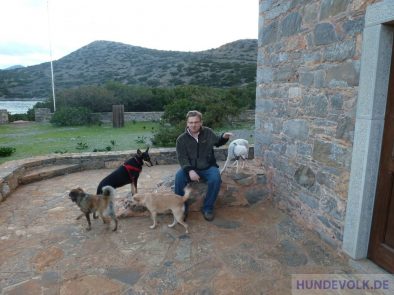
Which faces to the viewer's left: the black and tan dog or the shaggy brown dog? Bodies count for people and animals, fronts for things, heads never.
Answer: the shaggy brown dog

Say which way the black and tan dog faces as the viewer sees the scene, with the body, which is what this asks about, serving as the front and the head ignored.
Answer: to the viewer's right

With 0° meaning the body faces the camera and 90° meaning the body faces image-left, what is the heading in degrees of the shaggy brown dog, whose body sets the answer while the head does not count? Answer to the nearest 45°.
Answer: approximately 90°

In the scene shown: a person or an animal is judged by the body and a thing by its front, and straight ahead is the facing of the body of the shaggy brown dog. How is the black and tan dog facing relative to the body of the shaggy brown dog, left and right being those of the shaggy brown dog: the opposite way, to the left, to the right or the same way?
the opposite way

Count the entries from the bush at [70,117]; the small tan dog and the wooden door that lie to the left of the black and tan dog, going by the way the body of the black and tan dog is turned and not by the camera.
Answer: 1

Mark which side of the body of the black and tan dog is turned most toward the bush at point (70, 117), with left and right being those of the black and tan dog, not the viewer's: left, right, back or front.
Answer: left
